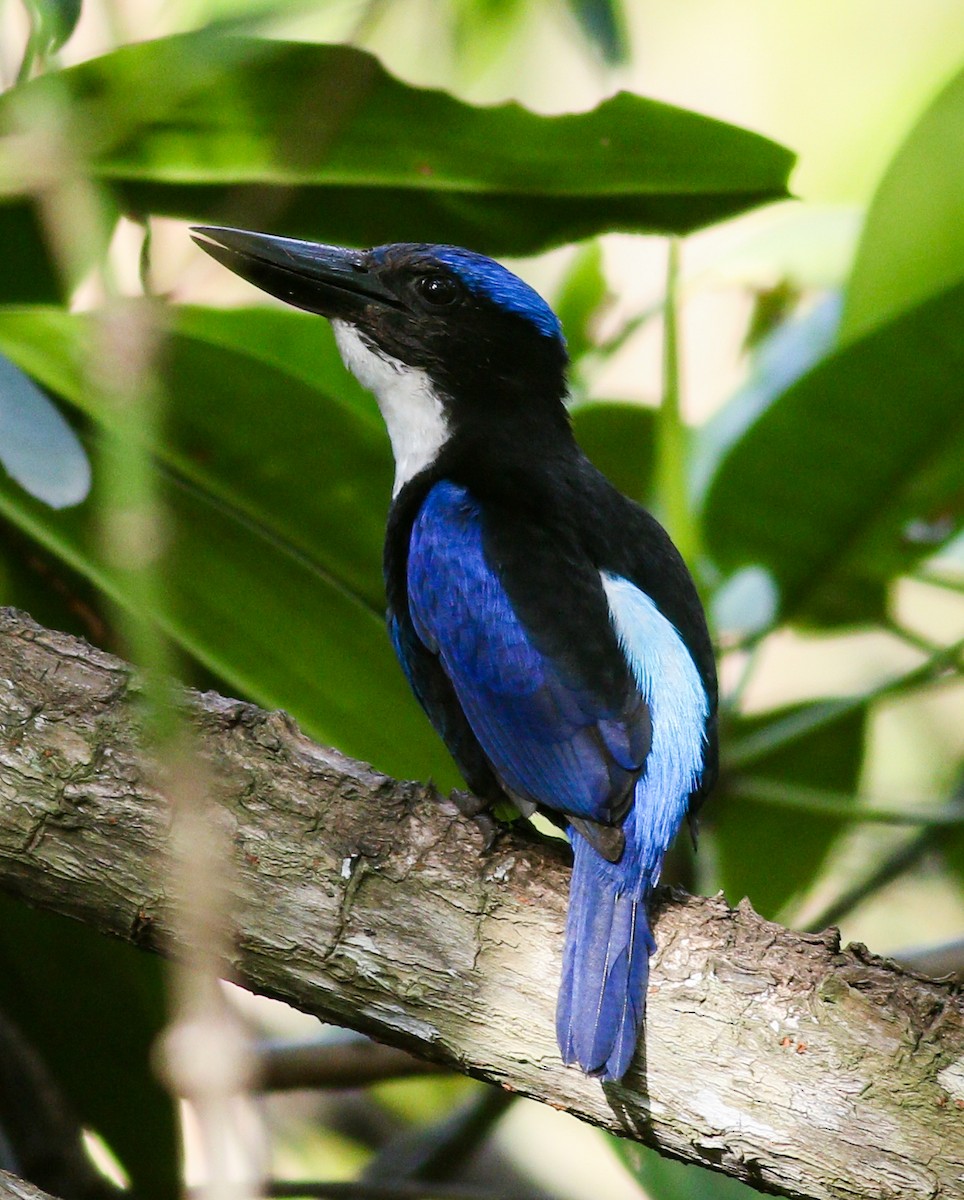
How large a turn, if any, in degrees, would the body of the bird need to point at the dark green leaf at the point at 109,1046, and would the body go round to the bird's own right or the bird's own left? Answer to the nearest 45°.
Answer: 0° — it already faces it

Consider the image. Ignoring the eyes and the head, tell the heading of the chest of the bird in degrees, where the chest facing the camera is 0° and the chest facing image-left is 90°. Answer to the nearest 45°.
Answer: approximately 135°
